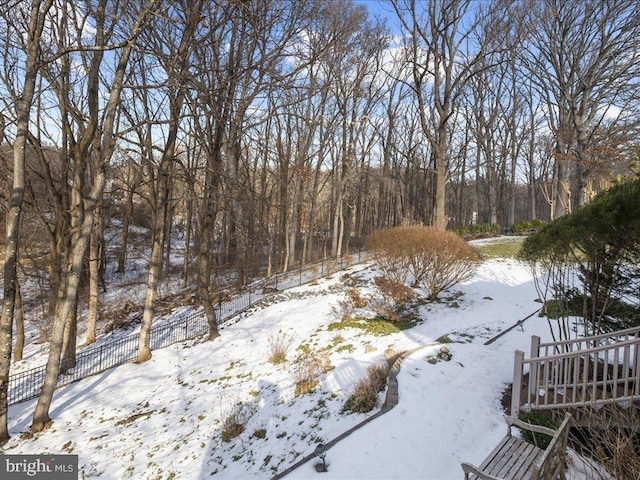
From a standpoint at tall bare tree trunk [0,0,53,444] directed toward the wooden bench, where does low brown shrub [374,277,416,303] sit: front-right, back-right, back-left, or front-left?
front-left

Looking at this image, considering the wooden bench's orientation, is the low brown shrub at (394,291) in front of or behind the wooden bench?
in front

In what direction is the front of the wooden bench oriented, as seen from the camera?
facing away from the viewer and to the left of the viewer

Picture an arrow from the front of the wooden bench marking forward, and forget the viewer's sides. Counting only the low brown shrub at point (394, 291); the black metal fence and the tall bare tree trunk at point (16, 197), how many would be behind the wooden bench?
0

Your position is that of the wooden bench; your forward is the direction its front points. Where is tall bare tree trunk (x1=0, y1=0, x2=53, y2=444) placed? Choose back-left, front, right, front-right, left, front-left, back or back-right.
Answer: front-left

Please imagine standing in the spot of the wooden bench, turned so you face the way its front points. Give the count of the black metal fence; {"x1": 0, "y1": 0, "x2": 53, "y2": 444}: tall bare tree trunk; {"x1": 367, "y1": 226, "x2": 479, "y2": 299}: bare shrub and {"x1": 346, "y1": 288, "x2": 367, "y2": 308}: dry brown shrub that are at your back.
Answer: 0

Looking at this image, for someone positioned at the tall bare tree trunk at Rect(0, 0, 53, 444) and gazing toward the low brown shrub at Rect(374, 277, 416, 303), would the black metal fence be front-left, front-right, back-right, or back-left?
front-left

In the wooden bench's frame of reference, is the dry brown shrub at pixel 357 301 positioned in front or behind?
in front
